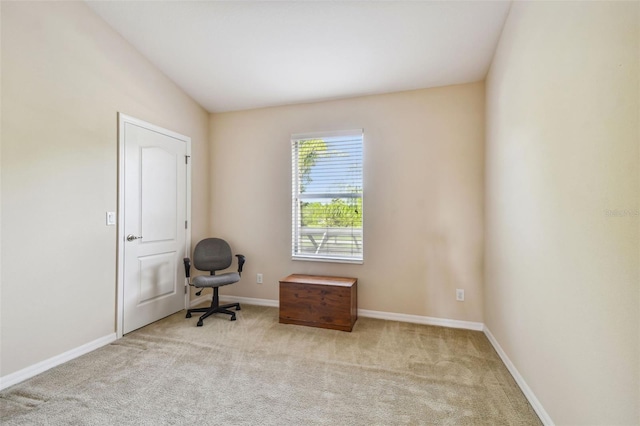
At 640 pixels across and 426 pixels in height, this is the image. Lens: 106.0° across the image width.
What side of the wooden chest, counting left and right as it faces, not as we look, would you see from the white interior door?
right

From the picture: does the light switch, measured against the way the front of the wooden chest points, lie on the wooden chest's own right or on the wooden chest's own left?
on the wooden chest's own right

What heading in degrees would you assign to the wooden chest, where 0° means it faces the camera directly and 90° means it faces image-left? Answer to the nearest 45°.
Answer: approximately 0°

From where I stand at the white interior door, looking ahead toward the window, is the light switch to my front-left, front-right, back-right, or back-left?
back-right
